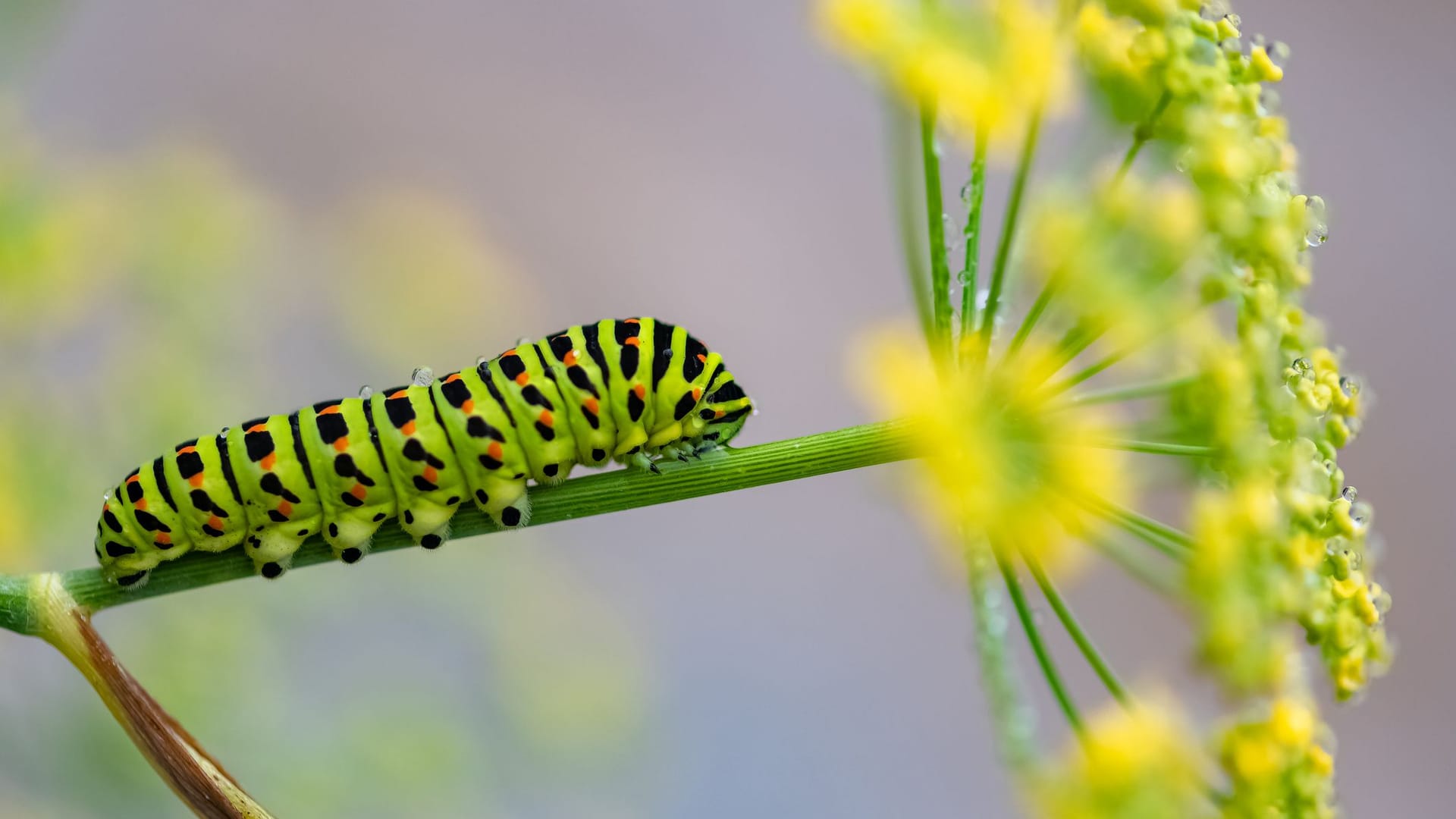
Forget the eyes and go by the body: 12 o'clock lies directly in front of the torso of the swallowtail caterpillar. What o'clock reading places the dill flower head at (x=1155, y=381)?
The dill flower head is roughly at 1 o'clock from the swallowtail caterpillar.

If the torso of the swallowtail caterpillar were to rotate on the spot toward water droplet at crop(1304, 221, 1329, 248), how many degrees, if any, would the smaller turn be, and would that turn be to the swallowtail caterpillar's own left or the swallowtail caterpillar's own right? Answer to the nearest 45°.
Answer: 0° — it already faces it

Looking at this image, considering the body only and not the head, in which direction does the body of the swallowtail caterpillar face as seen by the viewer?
to the viewer's right
